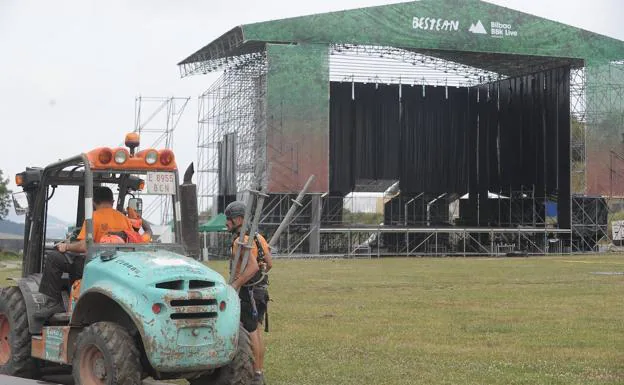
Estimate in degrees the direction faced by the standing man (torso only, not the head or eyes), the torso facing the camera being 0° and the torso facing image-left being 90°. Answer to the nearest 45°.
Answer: approximately 90°

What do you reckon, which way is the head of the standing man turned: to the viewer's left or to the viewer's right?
to the viewer's left

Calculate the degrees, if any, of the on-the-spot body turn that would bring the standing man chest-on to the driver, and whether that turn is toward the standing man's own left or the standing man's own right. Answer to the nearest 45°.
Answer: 0° — they already face them
